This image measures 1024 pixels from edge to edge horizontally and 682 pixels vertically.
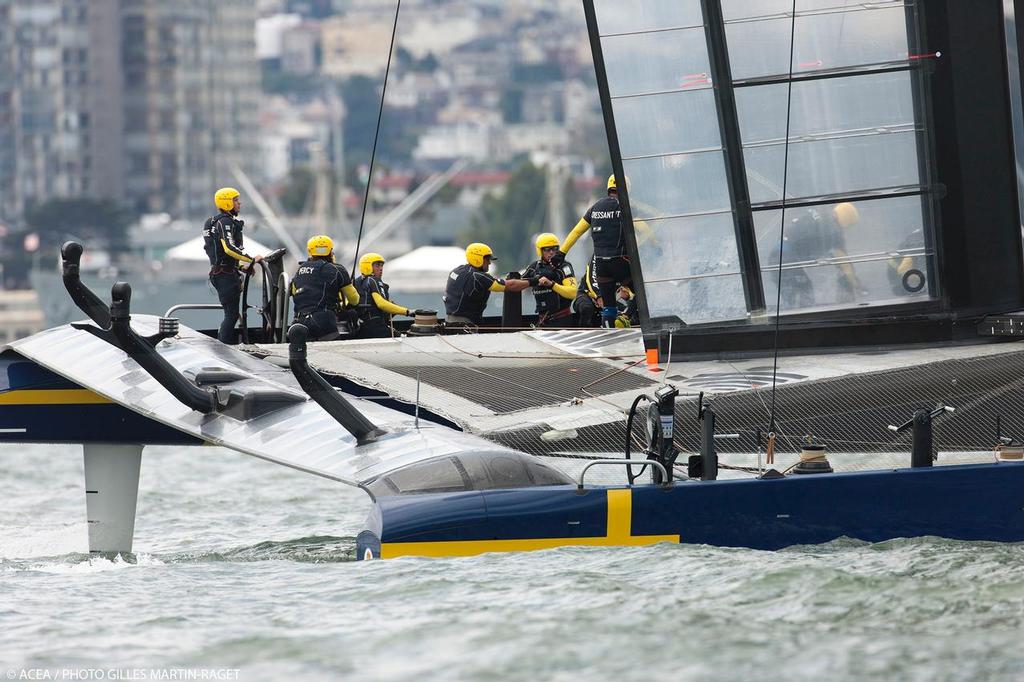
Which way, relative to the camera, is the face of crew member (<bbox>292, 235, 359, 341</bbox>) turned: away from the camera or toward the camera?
away from the camera

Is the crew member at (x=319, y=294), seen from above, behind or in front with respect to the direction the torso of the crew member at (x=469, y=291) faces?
behind

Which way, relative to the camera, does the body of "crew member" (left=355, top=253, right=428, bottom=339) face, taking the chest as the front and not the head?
to the viewer's right

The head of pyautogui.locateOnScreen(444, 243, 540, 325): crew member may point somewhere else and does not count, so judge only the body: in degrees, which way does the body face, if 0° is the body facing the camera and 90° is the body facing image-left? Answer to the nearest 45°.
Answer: approximately 225°

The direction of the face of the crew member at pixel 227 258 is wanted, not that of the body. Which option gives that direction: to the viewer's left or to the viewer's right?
to the viewer's right

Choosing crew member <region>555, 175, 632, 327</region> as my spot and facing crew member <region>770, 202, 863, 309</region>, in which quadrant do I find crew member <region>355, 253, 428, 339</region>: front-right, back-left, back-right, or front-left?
back-right

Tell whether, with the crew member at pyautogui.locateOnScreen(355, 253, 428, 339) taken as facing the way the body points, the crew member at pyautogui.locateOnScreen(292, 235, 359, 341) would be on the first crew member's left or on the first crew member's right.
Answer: on the first crew member's right

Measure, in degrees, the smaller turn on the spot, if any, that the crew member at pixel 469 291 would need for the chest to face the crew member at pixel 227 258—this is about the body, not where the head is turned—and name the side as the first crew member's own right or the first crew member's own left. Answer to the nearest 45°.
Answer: approximately 135° to the first crew member's own left
